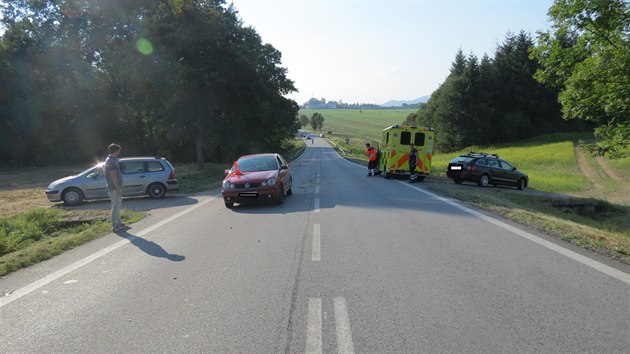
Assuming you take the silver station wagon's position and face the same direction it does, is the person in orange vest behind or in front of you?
behind

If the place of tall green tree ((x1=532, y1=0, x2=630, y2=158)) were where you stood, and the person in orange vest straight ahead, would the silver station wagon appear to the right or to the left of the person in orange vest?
left

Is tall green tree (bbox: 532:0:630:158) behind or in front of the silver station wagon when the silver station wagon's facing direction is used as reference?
behind

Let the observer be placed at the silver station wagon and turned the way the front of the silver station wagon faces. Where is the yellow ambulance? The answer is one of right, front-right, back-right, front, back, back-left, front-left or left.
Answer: back

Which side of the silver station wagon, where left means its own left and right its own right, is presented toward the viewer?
left

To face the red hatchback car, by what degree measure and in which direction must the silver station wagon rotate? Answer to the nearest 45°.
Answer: approximately 135° to its left
